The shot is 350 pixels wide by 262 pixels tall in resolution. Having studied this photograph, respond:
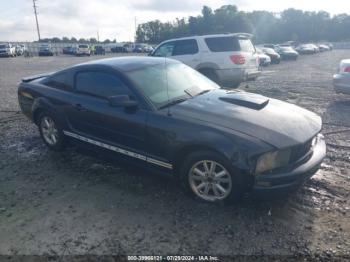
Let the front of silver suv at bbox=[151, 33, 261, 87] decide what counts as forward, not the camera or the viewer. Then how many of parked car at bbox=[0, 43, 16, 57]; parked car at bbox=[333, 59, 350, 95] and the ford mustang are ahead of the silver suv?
1

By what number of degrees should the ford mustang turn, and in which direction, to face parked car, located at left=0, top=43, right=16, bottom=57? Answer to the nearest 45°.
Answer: approximately 180°

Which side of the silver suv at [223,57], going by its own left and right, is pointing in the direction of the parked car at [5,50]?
front

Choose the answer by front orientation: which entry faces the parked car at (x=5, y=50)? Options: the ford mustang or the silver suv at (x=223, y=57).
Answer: the silver suv

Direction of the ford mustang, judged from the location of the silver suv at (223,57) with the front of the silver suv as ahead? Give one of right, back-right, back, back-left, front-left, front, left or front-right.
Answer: back-left

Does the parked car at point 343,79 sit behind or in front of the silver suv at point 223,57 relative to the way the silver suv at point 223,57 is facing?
behind

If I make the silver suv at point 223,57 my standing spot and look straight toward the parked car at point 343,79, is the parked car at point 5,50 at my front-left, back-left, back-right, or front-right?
back-left

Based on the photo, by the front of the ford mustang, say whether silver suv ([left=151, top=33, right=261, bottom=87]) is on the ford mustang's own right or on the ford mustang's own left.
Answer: on the ford mustang's own left

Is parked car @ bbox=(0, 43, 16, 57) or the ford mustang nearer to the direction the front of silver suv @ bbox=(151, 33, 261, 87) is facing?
the parked car

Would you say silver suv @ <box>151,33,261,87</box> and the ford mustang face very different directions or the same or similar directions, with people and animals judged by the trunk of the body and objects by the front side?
very different directions

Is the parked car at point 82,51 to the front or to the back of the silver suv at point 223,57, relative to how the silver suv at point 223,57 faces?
to the front

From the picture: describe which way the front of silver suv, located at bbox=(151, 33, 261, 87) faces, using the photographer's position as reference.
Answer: facing away from the viewer and to the left of the viewer

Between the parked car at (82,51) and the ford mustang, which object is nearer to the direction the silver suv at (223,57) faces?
the parked car

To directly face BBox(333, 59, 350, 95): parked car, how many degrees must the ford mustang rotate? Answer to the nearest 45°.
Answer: approximately 90° to its left
